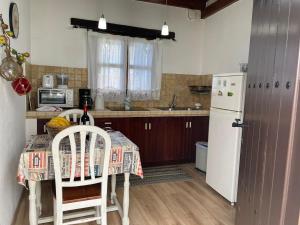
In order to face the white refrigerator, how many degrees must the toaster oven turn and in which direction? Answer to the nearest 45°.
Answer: approximately 45° to its left

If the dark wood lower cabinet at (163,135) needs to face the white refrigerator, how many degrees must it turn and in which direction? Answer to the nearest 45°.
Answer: approximately 45° to its left

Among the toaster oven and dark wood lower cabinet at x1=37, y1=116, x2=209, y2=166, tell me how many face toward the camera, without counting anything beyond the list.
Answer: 2

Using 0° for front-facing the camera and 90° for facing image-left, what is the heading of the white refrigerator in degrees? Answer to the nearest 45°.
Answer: approximately 45°

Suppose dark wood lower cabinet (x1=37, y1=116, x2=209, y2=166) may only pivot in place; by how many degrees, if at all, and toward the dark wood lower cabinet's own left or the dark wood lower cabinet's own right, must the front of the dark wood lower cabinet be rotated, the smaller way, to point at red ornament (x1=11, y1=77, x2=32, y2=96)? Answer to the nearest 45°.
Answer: approximately 45° to the dark wood lower cabinet's own right

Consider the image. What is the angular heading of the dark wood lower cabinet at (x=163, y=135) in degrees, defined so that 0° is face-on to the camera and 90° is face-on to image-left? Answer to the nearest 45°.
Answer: approximately 0°

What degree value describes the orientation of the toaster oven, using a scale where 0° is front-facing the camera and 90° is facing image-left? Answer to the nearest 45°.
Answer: approximately 0°

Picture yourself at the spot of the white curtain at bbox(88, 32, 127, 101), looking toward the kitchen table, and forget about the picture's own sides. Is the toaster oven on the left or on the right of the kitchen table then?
right

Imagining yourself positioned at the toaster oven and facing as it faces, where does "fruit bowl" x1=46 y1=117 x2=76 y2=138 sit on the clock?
The fruit bowl is roughly at 12 o'clock from the toaster oven.
